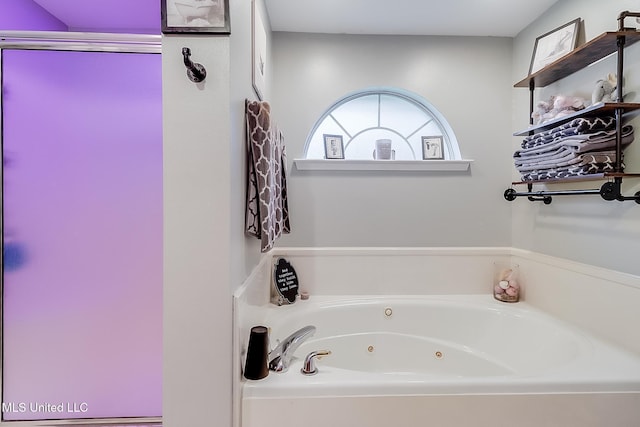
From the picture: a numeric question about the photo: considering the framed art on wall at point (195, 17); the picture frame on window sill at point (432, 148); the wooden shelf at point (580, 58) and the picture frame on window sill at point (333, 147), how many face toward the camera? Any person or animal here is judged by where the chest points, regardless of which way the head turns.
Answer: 3

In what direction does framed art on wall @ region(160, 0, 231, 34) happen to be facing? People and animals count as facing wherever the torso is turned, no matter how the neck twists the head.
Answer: toward the camera

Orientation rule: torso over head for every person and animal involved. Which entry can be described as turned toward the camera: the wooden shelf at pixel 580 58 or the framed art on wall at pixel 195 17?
the framed art on wall

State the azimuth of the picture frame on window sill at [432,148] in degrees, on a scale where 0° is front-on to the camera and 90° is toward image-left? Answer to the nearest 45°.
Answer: approximately 0°

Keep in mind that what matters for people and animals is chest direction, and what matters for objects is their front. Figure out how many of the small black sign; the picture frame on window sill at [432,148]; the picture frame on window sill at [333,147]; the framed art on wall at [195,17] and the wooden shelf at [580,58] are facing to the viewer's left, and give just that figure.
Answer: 1

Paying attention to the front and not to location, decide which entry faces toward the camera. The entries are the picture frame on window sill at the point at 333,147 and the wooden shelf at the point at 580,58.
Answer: the picture frame on window sill

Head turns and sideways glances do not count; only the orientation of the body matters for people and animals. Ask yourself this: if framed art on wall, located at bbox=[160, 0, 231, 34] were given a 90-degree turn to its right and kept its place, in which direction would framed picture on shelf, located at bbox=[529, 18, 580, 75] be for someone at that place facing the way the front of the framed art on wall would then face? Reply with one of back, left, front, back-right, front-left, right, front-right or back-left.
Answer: back

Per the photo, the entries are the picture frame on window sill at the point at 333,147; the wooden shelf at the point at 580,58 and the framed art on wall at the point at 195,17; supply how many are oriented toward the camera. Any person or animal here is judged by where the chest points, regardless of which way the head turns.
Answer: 2

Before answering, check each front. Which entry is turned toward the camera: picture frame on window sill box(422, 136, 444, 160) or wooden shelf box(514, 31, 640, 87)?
the picture frame on window sill

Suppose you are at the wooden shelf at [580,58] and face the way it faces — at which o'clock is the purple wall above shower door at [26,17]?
The purple wall above shower door is roughly at 11 o'clock from the wooden shelf.

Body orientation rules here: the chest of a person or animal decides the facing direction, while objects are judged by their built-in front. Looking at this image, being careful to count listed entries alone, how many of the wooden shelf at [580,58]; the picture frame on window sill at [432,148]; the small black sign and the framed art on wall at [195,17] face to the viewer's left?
1

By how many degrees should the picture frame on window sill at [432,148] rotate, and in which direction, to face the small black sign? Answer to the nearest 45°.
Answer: approximately 45° to its right

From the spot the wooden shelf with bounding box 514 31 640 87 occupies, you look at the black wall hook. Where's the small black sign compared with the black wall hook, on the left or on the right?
right

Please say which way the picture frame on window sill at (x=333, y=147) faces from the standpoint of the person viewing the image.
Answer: facing the viewer

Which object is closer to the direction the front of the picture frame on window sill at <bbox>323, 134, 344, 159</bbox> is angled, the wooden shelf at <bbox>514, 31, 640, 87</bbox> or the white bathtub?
the white bathtub

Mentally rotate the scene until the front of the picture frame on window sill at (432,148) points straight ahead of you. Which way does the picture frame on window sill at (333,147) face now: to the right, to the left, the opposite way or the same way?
the same way

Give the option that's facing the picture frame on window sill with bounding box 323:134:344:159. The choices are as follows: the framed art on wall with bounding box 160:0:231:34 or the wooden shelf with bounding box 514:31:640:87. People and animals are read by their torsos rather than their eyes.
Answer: the wooden shelf

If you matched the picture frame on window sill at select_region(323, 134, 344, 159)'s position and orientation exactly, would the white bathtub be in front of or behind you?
in front
